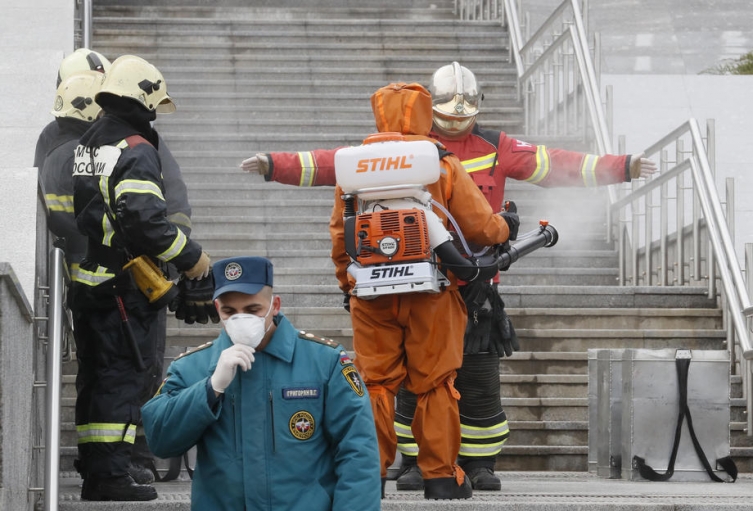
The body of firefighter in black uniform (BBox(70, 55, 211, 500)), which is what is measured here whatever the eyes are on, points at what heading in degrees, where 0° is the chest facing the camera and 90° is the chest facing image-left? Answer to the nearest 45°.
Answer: approximately 225°

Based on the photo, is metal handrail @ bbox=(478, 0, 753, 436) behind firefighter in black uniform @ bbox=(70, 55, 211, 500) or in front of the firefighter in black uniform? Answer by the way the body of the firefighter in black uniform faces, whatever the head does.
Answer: in front

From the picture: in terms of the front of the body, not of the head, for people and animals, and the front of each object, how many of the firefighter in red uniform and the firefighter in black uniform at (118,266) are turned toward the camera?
1

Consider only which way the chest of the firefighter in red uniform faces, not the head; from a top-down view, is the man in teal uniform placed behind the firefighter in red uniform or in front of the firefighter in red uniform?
in front

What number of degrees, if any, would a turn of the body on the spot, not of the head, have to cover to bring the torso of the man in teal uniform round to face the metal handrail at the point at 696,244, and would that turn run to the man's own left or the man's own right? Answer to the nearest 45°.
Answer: approximately 180°

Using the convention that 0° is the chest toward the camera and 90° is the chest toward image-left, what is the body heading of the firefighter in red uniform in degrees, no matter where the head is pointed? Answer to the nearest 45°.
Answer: approximately 0°

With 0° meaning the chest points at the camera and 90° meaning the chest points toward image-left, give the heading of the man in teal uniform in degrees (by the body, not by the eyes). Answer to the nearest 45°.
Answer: approximately 45°
